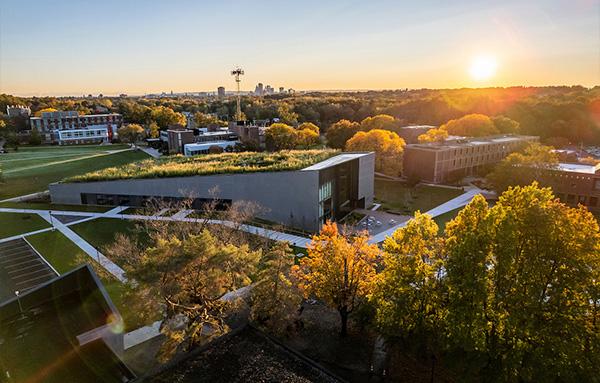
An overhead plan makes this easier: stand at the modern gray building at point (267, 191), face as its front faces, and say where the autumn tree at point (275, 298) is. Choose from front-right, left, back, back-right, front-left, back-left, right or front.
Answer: front-right

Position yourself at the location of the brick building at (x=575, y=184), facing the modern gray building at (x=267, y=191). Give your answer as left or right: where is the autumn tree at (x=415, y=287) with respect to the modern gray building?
left

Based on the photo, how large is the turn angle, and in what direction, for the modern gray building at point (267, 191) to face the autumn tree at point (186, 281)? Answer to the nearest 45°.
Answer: approximately 45° to its right

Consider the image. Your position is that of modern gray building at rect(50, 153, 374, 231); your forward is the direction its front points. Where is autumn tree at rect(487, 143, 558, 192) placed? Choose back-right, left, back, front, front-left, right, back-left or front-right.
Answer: front-left

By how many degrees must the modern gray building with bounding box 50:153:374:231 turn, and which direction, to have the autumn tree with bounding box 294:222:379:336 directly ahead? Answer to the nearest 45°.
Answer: approximately 45° to its right

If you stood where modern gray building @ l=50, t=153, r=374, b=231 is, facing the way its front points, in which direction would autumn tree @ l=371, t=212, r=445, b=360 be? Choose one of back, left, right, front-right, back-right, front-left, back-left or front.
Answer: front-right

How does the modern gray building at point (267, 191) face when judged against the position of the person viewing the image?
facing the viewer and to the right of the viewer

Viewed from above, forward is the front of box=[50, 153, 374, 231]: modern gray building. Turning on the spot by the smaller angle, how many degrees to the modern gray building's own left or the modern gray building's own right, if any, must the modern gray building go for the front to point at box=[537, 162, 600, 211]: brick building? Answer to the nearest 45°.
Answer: approximately 45° to the modern gray building's own left

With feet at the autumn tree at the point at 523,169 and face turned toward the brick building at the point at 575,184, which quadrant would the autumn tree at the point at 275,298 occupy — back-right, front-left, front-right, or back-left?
back-right

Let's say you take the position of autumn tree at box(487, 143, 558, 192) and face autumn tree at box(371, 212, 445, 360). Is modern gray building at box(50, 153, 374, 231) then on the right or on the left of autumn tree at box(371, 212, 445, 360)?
right
